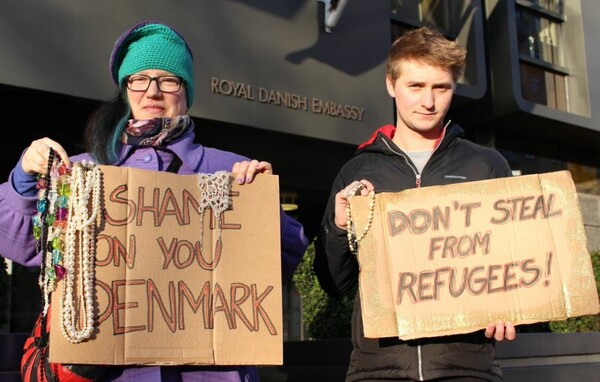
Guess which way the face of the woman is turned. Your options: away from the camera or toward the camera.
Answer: toward the camera

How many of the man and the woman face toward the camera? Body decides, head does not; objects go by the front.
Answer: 2

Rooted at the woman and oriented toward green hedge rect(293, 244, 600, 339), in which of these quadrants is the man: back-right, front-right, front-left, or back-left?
front-right

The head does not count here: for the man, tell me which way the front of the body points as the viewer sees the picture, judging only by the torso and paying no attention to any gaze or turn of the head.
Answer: toward the camera

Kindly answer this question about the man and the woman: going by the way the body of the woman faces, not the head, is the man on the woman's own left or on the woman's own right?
on the woman's own left

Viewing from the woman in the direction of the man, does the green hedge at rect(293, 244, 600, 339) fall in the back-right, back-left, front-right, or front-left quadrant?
front-left

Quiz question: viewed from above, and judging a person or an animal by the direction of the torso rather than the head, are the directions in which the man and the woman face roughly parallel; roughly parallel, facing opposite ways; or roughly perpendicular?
roughly parallel

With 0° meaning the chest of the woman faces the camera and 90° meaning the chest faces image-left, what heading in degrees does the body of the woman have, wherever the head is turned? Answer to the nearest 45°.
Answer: approximately 0°

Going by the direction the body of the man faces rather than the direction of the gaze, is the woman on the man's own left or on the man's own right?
on the man's own right

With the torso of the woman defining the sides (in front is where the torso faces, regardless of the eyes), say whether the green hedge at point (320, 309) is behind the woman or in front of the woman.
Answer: behind

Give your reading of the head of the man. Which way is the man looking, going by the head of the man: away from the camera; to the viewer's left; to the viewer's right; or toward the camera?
toward the camera
